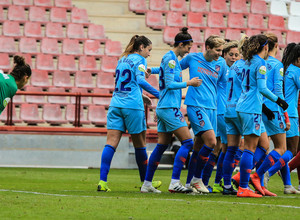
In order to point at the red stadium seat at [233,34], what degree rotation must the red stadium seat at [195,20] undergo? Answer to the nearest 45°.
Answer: approximately 90° to its left

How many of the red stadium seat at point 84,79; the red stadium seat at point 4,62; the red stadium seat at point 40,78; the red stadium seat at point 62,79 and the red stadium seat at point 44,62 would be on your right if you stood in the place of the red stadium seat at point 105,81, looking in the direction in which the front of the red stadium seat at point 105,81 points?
5

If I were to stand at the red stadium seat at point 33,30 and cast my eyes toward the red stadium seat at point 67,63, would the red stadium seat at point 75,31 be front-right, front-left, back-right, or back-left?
front-left

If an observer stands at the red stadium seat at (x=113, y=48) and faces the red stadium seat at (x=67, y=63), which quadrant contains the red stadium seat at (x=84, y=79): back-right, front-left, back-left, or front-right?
front-left

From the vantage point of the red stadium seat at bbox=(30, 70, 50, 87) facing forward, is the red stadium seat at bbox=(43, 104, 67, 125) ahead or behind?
ahead

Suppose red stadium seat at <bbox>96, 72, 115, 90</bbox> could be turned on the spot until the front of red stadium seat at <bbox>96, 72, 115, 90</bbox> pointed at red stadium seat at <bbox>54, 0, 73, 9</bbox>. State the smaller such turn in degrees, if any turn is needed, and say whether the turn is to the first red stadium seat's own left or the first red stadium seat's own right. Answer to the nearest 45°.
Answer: approximately 135° to the first red stadium seat's own right

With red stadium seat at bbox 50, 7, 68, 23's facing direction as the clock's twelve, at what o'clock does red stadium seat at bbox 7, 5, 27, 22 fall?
red stadium seat at bbox 7, 5, 27, 22 is roughly at 3 o'clock from red stadium seat at bbox 50, 7, 68, 23.

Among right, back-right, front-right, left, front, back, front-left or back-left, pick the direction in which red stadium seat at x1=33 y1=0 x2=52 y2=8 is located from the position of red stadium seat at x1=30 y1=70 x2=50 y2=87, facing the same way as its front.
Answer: back

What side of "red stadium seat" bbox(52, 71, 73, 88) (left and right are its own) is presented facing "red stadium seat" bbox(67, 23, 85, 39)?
back

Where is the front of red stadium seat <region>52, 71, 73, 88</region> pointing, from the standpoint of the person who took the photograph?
facing the viewer

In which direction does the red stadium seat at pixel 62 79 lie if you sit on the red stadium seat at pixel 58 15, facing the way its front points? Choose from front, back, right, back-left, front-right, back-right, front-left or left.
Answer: front

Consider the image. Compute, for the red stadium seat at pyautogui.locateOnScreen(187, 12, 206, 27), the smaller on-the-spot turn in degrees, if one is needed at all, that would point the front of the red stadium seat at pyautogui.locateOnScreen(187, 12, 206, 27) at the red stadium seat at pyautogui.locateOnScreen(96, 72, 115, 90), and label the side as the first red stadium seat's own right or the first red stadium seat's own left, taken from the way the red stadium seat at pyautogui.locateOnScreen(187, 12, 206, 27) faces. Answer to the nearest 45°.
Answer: approximately 45° to the first red stadium seat's own right

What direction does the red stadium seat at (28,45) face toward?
toward the camera

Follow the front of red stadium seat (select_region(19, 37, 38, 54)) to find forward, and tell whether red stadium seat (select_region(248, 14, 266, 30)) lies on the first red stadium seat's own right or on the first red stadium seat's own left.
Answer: on the first red stadium seat's own left

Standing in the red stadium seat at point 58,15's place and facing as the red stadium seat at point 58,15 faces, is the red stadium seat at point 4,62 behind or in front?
in front
